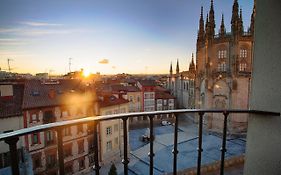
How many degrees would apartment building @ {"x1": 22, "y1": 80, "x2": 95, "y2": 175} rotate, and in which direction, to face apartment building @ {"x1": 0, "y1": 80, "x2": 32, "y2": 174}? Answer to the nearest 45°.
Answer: approximately 135° to its right

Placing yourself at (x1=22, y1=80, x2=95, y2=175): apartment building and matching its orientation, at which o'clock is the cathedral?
The cathedral is roughly at 10 o'clock from the apartment building.

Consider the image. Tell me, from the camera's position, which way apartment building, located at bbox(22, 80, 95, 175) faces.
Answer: facing the viewer and to the right of the viewer

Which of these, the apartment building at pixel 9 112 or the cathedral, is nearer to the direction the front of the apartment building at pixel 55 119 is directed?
the cathedral
